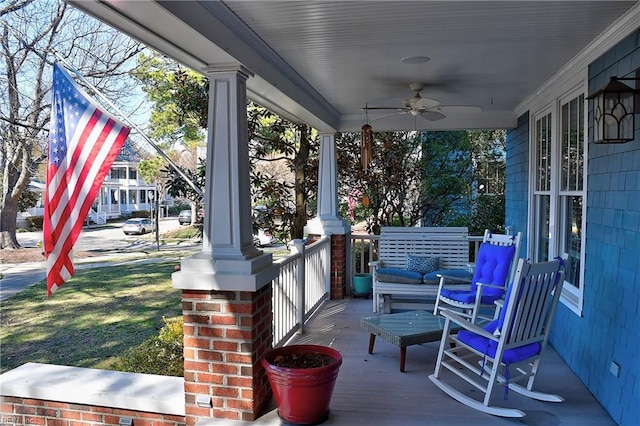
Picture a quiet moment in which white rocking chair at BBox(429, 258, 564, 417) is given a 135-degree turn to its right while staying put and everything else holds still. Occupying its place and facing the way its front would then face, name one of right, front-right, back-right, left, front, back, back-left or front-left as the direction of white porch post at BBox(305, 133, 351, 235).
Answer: back-left

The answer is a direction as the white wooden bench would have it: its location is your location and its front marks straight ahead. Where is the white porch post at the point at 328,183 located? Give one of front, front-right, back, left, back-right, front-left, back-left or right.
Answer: right

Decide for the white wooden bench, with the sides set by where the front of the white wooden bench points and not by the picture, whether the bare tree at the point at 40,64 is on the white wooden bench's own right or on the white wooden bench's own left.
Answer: on the white wooden bench's own right

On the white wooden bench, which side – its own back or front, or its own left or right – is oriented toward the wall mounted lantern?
front

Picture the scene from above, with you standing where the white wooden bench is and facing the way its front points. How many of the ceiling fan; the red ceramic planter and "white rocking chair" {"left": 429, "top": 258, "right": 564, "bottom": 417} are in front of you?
3

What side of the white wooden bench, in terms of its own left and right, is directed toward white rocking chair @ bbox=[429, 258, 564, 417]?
front

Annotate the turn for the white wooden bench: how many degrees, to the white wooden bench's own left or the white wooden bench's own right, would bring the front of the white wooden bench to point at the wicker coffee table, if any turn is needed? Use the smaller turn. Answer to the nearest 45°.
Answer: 0° — it already faces it

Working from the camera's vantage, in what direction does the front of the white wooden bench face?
facing the viewer

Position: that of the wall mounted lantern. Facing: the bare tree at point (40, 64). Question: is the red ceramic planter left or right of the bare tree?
left

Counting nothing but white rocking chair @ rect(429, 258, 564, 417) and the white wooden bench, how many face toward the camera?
1

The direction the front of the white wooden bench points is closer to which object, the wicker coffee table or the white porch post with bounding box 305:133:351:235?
the wicker coffee table

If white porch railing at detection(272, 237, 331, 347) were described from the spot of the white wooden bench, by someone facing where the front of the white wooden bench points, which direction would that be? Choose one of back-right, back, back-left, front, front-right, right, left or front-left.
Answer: front-right

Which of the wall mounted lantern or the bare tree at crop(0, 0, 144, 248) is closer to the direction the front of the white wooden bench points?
the wall mounted lantern

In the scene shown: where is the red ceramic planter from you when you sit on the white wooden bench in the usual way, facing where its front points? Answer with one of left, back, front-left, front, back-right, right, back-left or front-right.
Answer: front
